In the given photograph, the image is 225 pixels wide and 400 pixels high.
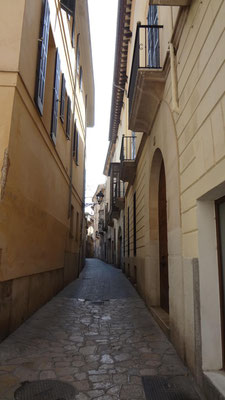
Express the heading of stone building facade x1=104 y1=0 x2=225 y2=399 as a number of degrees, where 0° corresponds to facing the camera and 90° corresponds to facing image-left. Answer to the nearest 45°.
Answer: approximately 90°

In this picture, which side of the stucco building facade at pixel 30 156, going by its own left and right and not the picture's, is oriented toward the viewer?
right

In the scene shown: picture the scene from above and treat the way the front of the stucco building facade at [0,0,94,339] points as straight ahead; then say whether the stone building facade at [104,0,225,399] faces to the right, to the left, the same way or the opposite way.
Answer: the opposite way

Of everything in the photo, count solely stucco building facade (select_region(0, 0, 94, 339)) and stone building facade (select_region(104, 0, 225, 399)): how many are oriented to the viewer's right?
1
